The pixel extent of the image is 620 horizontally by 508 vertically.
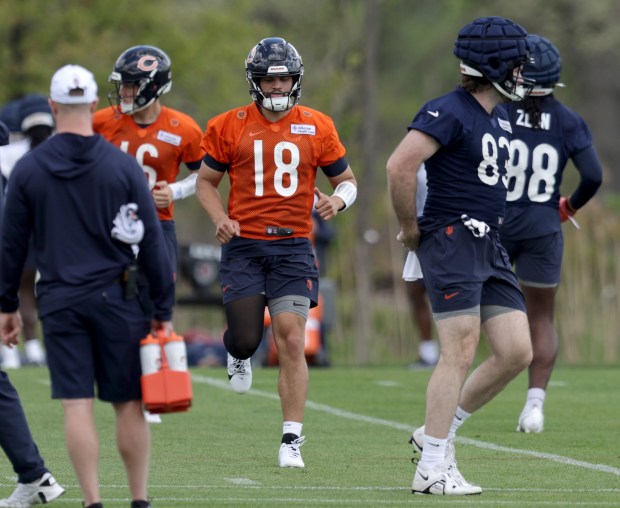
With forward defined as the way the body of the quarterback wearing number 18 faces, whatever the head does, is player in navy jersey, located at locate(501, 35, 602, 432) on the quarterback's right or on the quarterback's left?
on the quarterback's left

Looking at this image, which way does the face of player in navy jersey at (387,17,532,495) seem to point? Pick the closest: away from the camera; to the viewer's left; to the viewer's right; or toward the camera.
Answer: to the viewer's right

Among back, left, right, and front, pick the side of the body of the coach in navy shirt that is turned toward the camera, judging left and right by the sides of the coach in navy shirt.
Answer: back

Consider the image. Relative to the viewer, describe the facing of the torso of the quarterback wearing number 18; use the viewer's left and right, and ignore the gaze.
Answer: facing the viewer

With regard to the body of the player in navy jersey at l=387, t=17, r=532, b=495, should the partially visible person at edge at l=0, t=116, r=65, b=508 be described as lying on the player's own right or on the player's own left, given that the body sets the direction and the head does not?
on the player's own right

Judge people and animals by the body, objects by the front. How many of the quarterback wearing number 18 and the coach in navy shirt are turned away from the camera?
1

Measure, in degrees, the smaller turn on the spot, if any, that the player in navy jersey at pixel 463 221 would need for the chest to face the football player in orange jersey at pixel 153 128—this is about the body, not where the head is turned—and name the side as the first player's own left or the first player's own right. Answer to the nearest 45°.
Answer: approximately 180°
